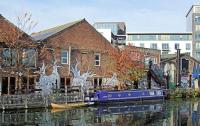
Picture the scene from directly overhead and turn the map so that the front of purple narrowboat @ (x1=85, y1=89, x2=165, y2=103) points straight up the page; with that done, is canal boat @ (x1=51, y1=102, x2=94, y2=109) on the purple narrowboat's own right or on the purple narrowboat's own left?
on the purple narrowboat's own left

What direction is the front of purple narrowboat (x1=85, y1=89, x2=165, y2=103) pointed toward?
to the viewer's left

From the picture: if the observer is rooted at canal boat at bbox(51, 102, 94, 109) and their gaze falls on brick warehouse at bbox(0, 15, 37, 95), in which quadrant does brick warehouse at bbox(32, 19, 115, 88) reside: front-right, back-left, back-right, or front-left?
front-right

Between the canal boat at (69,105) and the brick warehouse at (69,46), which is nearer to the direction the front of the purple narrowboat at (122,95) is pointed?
the canal boat

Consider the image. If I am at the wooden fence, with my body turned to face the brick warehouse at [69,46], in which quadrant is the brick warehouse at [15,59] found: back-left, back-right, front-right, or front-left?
front-left

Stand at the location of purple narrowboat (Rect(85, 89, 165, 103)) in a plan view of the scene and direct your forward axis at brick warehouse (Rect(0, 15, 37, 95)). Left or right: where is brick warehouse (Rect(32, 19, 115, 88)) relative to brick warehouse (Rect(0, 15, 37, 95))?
right

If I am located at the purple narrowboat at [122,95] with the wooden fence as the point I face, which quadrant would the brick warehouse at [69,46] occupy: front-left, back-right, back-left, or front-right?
front-right

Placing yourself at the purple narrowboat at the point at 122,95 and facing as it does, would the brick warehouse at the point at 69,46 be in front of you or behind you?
in front
